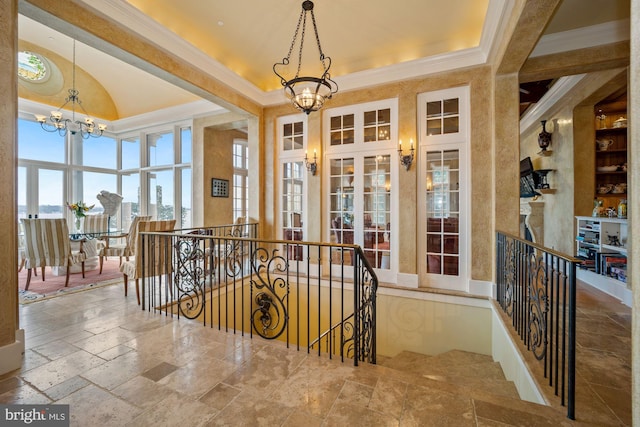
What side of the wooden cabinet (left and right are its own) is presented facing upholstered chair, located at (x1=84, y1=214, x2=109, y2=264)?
front

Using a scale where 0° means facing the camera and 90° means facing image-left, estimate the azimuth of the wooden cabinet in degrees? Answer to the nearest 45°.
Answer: approximately 45°

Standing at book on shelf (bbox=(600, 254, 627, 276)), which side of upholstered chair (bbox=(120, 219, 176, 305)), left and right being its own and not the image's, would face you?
back

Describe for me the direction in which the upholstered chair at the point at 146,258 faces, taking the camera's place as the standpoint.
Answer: facing away from the viewer and to the left of the viewer

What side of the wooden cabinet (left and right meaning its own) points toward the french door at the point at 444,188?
front

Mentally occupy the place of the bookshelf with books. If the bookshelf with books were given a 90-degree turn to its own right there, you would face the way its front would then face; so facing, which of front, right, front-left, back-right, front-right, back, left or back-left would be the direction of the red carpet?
left

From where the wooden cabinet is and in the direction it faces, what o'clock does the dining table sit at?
The dining table is roughly at 12 o'clock from the wooden cabinet.

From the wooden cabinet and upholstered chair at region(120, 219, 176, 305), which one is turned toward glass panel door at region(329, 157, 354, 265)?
the wooden cabinet

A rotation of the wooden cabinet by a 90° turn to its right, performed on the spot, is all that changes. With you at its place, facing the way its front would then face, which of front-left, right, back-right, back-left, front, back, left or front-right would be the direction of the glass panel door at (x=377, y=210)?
left

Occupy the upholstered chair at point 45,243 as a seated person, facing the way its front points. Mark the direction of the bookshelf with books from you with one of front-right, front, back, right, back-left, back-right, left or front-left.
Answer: right

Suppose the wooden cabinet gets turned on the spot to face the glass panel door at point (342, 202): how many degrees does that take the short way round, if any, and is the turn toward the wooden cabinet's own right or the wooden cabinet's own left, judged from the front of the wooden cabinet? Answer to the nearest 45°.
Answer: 0° — it already faces it

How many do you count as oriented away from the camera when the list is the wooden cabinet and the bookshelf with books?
0

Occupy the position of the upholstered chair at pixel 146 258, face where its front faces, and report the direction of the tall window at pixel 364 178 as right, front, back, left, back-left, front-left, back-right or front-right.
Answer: back-right
